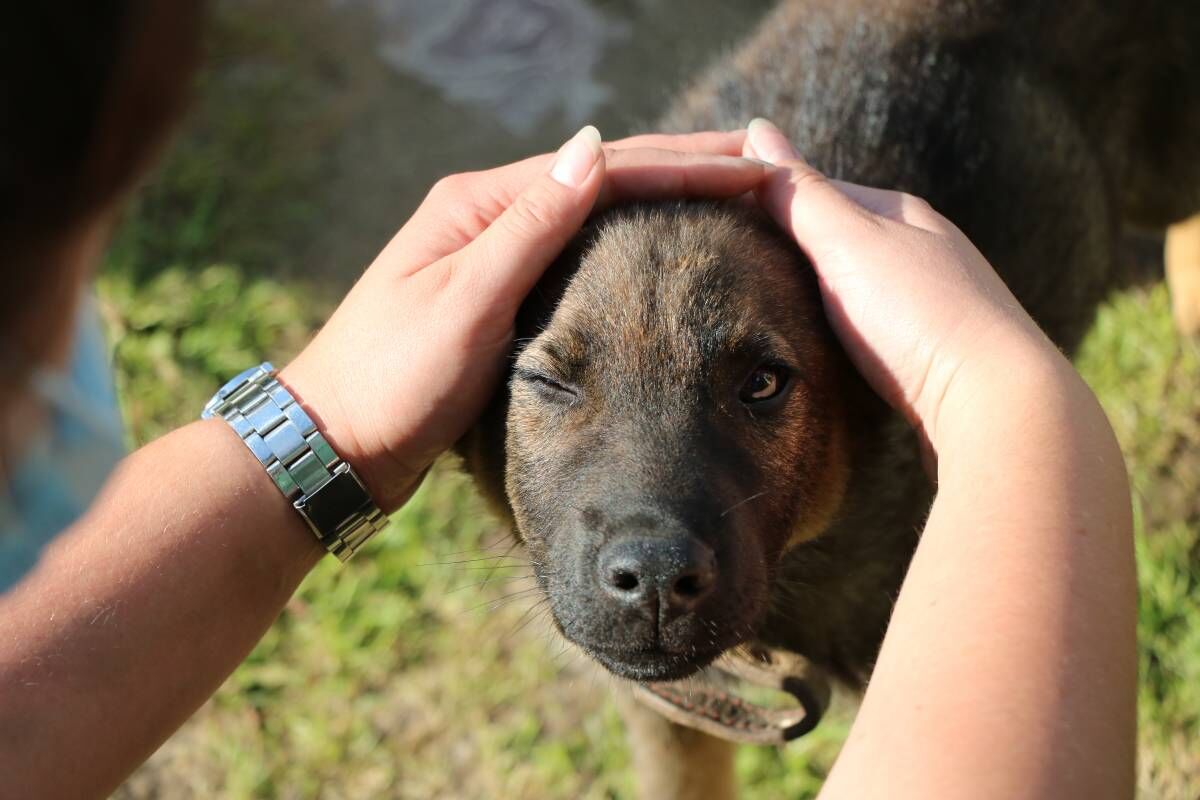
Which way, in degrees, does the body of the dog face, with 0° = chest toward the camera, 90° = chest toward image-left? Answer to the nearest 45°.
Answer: approximately 45°
